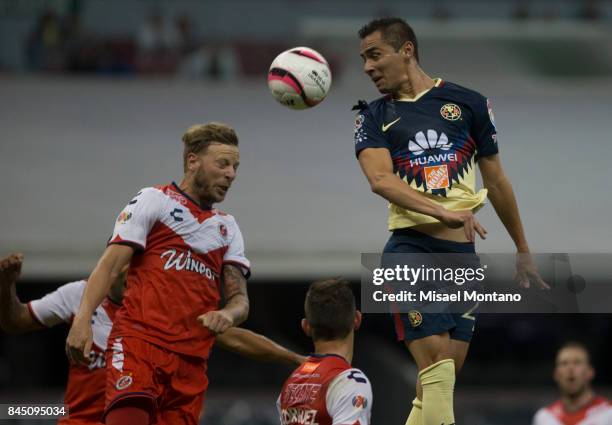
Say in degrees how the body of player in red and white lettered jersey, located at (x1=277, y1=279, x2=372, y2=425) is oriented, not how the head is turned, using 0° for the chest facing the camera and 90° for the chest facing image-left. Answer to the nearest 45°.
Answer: approximately 225°

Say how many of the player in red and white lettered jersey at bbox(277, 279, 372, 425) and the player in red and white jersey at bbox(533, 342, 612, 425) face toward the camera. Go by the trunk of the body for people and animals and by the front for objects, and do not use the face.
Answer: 1

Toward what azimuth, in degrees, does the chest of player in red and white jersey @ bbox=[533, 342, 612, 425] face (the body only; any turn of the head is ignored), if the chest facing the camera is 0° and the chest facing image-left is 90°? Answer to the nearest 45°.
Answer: approximately 0°

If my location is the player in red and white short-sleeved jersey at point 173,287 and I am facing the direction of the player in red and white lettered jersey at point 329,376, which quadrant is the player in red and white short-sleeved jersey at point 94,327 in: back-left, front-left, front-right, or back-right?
back-left

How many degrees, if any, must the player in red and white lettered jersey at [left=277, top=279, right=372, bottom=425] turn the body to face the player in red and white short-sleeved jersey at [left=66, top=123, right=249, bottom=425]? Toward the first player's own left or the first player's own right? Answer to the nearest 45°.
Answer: approximately 135° to the first player's own left

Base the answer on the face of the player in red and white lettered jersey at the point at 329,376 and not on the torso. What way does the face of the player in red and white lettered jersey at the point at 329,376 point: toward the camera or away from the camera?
away from the camera
